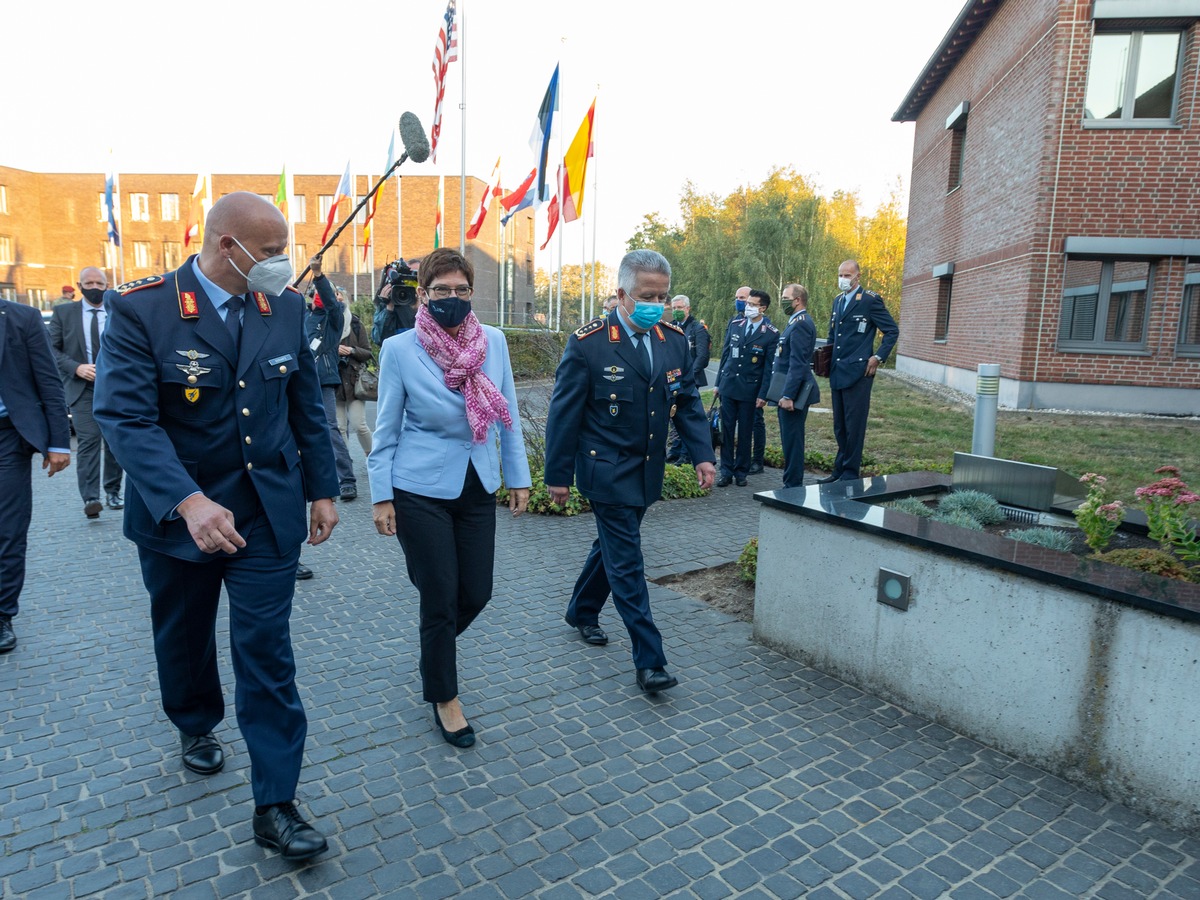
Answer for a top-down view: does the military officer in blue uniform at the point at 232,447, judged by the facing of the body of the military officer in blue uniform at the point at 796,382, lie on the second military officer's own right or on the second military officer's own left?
on the second military officer's own left

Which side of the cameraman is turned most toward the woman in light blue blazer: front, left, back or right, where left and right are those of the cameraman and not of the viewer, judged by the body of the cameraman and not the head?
front

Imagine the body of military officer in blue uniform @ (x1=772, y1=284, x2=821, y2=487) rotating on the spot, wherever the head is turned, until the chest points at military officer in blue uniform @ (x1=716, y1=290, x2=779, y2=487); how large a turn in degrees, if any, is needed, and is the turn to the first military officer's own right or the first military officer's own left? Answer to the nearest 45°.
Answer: approximately 45° to the first military officer's own right

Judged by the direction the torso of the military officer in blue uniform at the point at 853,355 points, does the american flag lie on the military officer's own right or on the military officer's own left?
on the military officer's own right

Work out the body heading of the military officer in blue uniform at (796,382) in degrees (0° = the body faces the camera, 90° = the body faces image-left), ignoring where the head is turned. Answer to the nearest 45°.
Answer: approximately 90°

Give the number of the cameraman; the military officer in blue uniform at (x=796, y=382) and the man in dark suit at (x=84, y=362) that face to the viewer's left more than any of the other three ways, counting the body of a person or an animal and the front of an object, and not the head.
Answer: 1

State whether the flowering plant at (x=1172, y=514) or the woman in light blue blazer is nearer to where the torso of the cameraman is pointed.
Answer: the woman in light blue blazer

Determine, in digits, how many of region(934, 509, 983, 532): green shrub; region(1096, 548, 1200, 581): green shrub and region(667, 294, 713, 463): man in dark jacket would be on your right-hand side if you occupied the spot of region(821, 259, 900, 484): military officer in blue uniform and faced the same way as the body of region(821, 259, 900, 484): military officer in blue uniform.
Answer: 1

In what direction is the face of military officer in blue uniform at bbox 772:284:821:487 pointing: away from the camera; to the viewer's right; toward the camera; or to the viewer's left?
to the viewer's left

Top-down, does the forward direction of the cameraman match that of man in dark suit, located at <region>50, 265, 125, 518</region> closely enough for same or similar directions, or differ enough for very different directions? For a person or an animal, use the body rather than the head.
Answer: same or similar directions

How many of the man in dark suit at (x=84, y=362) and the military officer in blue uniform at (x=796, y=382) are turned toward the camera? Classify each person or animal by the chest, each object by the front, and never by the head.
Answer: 1

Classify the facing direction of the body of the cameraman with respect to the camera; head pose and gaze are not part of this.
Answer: toward the camera

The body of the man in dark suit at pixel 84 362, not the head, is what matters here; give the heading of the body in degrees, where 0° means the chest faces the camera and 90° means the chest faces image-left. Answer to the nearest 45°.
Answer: approximately 0°

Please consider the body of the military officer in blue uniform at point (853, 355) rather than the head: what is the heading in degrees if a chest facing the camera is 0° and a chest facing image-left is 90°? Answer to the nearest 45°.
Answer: approximately 45°

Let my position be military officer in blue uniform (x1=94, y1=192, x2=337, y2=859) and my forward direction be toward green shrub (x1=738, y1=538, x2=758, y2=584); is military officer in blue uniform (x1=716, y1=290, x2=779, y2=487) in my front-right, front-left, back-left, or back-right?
front-left

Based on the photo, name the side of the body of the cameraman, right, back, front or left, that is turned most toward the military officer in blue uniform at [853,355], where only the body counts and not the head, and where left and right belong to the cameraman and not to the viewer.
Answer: left
